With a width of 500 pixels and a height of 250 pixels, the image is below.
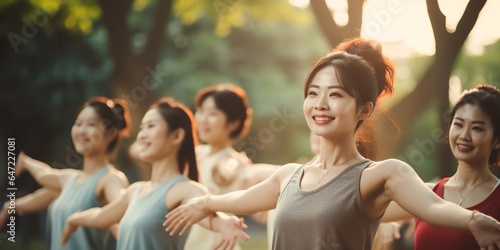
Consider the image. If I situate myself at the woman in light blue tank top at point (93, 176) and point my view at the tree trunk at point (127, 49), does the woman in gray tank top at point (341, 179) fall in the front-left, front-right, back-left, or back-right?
back-right

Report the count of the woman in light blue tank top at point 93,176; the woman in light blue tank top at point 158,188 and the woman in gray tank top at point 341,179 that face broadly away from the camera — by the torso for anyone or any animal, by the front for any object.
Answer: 0

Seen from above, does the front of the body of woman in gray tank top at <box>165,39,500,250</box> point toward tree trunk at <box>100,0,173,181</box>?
no

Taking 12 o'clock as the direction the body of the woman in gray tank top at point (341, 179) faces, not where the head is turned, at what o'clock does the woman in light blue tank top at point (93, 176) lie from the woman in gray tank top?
The woman in light blue tank top is roughly at 3 o'clock from the woman in gray tank top.

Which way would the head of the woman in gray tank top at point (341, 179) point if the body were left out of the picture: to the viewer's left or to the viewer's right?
to the viewer's left

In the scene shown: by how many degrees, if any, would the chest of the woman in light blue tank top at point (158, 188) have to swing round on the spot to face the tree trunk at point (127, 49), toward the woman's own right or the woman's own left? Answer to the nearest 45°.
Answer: approximately 135° to the woman's own right

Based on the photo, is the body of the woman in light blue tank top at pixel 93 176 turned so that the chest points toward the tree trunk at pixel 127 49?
no

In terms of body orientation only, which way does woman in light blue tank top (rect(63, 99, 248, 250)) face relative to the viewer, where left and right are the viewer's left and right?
facing the viewer and to the left of the viewer

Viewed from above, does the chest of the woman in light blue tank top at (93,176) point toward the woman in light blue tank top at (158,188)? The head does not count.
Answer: no

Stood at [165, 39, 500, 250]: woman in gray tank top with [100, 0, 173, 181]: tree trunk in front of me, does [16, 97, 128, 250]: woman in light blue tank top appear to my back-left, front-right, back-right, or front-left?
front-left

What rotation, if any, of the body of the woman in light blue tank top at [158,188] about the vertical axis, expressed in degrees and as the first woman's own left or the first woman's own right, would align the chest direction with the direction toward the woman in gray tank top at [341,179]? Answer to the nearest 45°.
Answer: approximately 90° to the first woman's own left

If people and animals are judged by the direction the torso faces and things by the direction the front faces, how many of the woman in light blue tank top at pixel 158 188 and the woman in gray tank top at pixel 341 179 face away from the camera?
0

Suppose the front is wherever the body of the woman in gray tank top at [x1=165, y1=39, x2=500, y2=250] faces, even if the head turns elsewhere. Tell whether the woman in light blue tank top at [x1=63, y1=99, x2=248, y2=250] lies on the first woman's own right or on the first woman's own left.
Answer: on the first woman's own right

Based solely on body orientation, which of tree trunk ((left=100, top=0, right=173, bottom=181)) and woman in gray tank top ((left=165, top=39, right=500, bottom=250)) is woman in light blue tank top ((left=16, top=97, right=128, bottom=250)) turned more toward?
the woman in gray tank top

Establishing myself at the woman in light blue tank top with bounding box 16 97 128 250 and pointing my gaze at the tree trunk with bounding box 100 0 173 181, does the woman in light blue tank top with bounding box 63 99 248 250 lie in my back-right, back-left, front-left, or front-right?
back-right

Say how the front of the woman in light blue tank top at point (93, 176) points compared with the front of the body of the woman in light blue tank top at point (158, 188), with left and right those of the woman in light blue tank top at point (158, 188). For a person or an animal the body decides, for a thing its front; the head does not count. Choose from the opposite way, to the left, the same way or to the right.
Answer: the same way

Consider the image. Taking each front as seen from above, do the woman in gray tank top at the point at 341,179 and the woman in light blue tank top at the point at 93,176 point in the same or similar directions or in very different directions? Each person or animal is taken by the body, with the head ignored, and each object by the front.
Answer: same or similar directions

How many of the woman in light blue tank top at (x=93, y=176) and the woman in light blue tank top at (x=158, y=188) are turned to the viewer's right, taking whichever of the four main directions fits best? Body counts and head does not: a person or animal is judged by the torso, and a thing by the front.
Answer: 0
